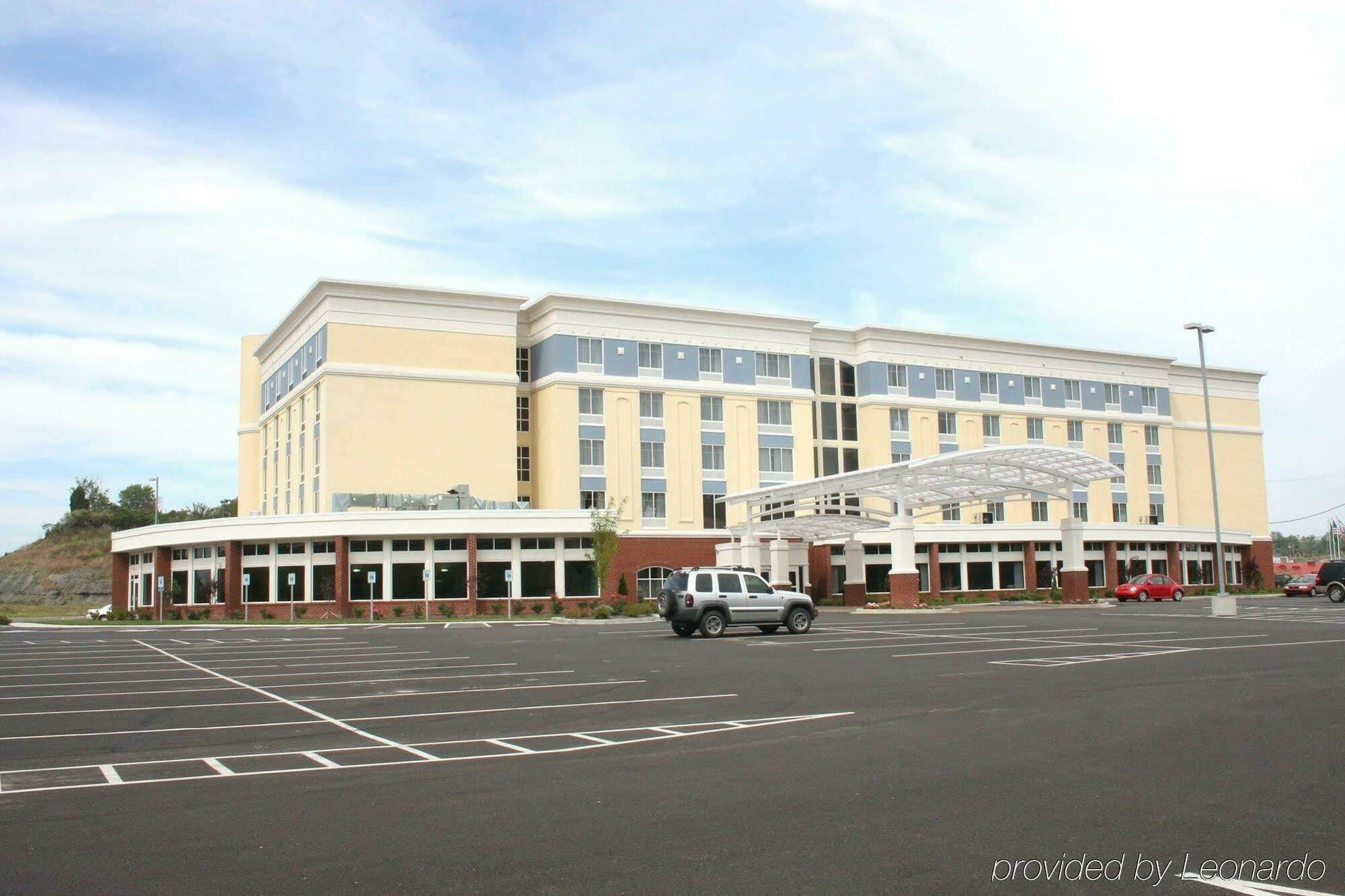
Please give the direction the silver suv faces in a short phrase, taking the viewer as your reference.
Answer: facing away from the viewer and to the right of the viewer
